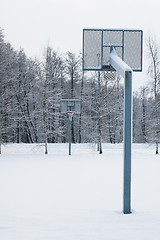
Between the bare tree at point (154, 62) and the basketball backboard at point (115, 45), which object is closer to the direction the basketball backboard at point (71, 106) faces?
the basketball backboard

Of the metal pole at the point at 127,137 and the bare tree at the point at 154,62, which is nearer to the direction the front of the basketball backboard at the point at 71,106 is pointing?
the metal pole

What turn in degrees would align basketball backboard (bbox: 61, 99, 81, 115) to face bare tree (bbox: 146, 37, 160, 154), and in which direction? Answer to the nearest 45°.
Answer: approximately 90° to its left

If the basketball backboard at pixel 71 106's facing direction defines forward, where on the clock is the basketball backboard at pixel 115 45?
the basketball backboard at pixel 115 45 is roughly at 12 o'clock from the basketball backboard at pixel 71 106.

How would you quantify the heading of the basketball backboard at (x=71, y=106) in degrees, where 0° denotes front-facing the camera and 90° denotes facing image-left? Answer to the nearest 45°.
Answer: approximately 0°

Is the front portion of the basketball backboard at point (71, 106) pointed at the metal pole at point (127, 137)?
yes
